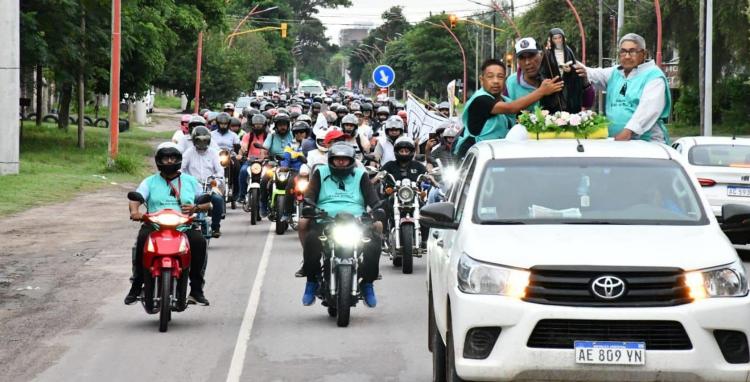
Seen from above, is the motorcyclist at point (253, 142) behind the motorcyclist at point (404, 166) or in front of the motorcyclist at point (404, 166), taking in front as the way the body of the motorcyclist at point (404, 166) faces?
behind

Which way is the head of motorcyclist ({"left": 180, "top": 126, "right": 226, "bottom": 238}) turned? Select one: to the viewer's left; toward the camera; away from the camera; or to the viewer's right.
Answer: toward the camera

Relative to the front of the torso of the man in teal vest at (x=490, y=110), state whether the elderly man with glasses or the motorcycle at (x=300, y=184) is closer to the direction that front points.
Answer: the elderly man with glasses

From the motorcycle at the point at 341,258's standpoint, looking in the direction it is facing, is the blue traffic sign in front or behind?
behind

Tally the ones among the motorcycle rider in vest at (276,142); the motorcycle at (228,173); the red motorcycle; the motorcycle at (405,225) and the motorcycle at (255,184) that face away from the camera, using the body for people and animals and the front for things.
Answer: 0

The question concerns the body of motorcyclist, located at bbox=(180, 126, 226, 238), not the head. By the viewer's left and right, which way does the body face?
facing the viewer

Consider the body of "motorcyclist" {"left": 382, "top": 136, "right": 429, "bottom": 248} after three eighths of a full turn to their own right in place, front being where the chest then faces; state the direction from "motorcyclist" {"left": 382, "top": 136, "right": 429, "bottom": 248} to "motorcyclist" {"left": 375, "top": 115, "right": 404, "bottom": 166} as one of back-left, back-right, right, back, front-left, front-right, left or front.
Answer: front-right

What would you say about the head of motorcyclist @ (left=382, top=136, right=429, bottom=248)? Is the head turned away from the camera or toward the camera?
toward the camera

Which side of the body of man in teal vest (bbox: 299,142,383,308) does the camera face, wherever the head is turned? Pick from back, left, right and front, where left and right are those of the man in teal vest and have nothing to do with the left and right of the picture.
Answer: front

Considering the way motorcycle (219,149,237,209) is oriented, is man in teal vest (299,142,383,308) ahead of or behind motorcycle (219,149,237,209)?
ahead

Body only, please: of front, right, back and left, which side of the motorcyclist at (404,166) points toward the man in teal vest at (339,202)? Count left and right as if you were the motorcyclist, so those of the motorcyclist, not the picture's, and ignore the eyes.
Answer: front

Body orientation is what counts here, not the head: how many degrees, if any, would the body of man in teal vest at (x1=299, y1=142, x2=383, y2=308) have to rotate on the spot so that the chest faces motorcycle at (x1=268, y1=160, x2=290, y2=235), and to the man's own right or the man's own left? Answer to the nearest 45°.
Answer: approximately 180°

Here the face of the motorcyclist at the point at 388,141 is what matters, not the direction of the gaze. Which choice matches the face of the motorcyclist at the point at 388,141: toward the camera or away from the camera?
toward the camera

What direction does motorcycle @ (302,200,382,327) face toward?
toward the camera

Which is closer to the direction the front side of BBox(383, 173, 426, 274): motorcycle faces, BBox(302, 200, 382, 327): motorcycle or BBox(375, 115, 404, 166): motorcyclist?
the motorcycle
